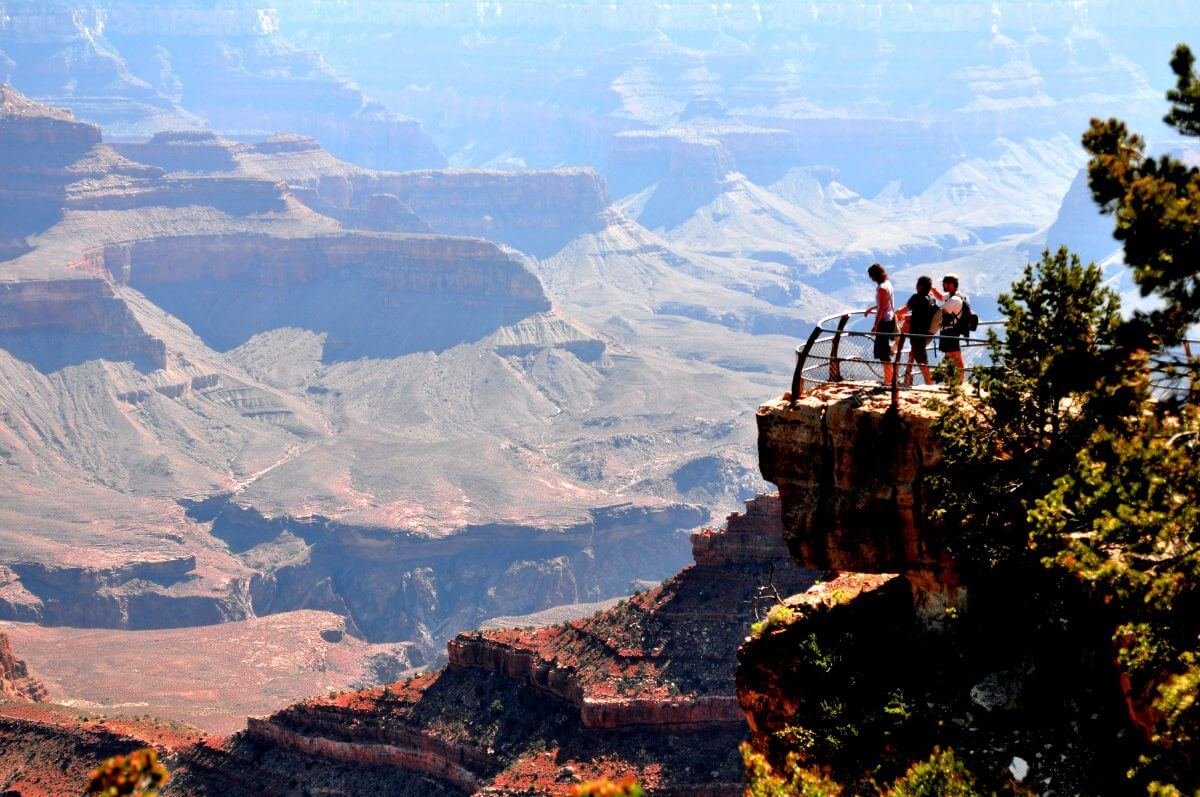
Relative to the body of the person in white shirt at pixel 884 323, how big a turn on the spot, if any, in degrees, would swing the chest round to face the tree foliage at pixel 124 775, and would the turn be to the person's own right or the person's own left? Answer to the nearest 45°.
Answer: approximately 45° to the person's own left

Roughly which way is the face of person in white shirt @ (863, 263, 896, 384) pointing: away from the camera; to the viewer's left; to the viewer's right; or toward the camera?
to the viewer's left

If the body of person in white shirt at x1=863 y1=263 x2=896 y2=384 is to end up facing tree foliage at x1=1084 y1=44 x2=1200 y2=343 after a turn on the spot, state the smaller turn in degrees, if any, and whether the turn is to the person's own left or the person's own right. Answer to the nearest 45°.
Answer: approximately 135° to the person's own left

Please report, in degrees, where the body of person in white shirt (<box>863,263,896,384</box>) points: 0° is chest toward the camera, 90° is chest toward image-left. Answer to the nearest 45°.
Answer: approximately 90°

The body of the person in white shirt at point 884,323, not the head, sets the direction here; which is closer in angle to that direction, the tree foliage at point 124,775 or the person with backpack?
the tree foliage

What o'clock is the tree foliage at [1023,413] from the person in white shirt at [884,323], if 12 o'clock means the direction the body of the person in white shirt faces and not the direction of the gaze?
The tree foliage is roughly at 8 o'clock from the person in white shirt.

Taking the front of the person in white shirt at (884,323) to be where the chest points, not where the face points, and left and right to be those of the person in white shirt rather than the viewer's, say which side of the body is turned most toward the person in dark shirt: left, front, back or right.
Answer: back
